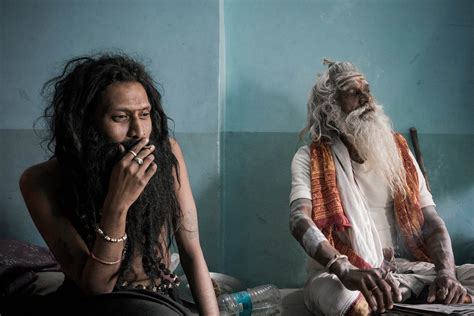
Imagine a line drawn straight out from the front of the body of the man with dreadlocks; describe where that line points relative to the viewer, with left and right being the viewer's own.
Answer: facing the viewer and to the right of the viewer

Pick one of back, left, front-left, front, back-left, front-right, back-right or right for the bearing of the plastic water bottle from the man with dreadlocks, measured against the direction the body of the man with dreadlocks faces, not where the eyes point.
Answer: left

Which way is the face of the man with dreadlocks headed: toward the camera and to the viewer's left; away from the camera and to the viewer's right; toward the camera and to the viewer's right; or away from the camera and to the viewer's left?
toward the camera and to the viewer's right

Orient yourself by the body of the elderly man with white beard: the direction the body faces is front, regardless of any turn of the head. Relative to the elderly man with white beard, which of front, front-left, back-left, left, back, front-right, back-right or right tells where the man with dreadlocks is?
right

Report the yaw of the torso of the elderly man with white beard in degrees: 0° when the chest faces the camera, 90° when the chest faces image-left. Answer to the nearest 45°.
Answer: approximately 315°

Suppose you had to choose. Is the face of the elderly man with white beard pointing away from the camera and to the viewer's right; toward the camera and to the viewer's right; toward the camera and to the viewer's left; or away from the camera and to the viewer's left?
toward the camera and to the viewer's right

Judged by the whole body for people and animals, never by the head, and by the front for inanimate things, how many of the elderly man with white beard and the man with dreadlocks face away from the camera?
0

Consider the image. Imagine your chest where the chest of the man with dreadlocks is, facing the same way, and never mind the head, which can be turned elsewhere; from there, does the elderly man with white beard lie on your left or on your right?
on your left
